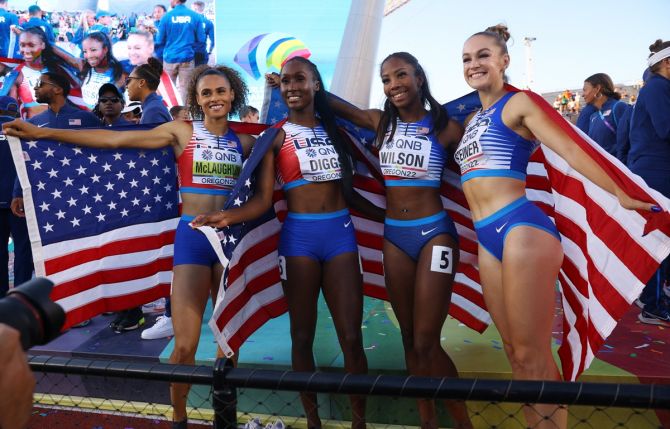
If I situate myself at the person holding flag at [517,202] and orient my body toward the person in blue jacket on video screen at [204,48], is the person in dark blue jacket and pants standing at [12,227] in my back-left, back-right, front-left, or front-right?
front-left

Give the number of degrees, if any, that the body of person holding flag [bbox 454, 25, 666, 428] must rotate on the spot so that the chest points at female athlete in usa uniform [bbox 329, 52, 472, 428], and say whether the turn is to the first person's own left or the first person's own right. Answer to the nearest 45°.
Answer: approximately 45° to the first person's own right

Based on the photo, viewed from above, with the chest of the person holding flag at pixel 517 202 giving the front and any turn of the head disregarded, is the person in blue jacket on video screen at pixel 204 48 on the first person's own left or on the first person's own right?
on the first person's own right

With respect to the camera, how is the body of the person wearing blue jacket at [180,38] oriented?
away from the camera

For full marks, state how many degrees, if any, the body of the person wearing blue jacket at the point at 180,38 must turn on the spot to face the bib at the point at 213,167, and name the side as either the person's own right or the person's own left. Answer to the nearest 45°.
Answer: approximately 180°

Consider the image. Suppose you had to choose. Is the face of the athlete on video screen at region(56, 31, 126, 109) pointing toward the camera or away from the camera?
toward the camera
